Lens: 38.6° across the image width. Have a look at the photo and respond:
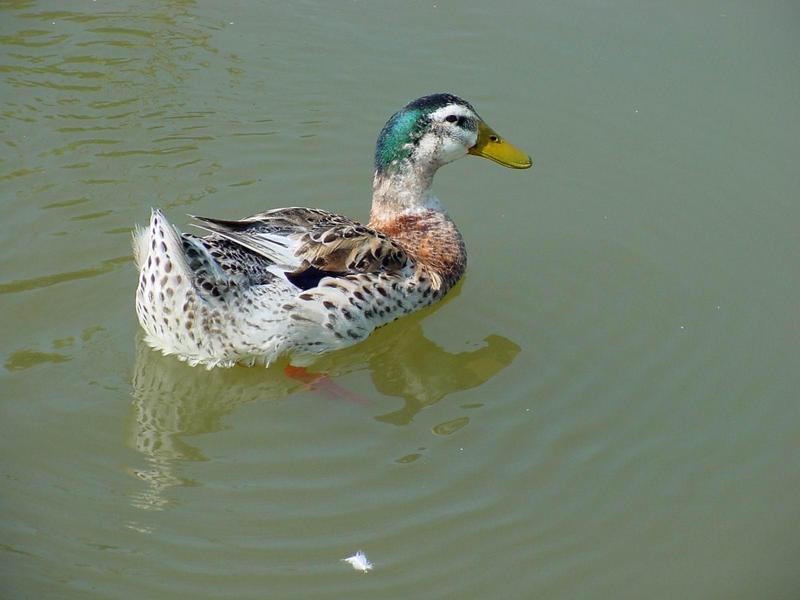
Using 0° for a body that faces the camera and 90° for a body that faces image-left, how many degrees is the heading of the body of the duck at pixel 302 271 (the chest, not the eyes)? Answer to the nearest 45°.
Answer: approximately 225°
